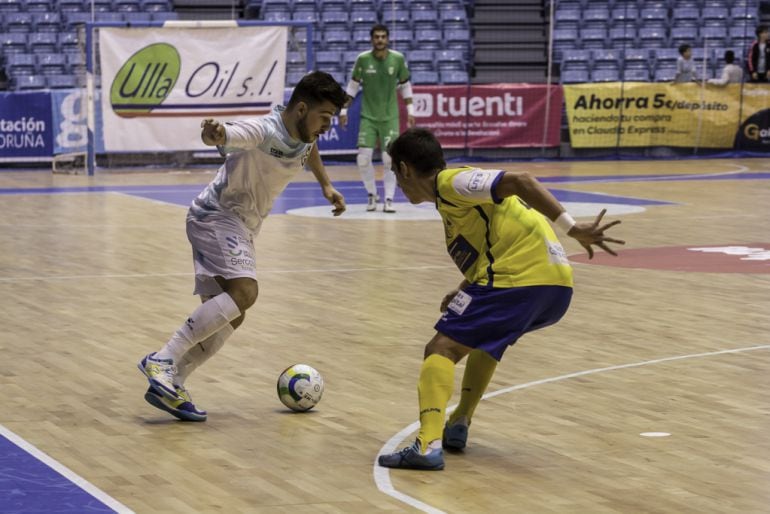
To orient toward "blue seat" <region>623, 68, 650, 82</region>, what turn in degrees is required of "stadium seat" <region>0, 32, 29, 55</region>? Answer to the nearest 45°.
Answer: approximately 90° to its left

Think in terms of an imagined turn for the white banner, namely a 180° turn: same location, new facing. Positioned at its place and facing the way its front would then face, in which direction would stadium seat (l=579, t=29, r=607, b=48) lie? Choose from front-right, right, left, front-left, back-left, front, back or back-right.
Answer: front-right

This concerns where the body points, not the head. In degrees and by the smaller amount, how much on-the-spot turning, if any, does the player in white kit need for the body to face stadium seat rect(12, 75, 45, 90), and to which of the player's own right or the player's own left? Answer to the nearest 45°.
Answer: approximately 135° to the player's own left

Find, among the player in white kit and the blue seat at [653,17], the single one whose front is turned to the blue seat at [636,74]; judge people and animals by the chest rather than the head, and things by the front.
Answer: the blue seat at [653,17]

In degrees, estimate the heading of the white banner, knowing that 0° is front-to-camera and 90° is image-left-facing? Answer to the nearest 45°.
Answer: approximately 0°

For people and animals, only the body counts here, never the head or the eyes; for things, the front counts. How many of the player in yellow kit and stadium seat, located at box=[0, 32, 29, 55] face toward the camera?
1

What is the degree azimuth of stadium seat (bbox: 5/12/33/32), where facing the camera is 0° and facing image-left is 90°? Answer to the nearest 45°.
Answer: approximately 0°

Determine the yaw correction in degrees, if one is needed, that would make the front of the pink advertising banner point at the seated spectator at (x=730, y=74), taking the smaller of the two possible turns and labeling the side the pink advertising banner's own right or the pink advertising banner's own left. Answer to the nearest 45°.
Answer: approximately 90° to the pink advertising banner's own left

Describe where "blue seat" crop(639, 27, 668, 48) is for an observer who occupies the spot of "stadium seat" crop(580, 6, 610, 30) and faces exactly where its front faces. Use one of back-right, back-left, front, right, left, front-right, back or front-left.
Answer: left
